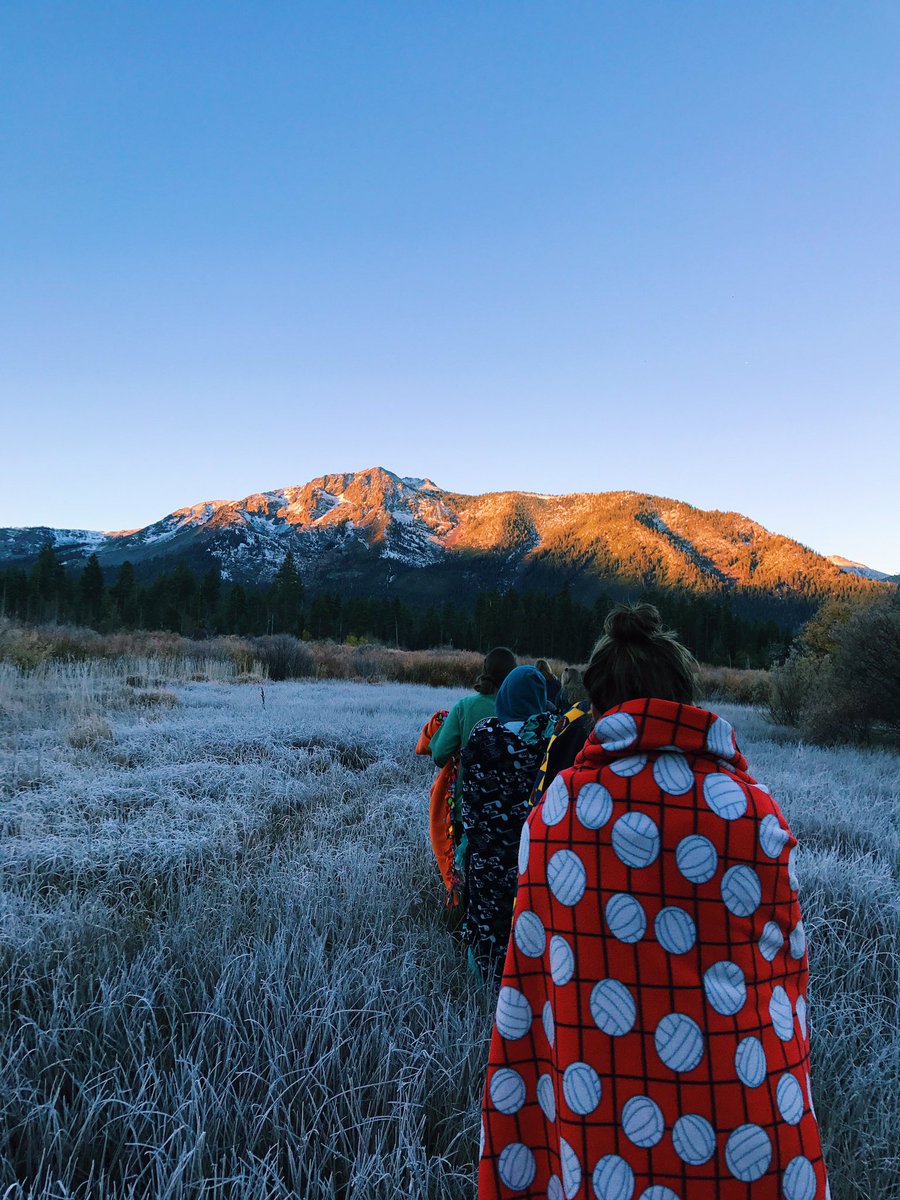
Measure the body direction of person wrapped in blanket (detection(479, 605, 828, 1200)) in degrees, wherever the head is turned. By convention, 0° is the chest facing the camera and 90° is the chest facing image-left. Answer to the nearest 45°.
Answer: approximately 180°

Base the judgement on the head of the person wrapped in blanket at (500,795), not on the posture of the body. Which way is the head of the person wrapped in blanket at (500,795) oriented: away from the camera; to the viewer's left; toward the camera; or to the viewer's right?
away from the camera

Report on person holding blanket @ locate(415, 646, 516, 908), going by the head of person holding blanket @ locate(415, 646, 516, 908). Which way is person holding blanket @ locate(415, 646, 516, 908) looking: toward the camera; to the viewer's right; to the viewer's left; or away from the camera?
away from the camera

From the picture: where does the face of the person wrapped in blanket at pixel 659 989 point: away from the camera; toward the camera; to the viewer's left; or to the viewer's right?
away from the camera
